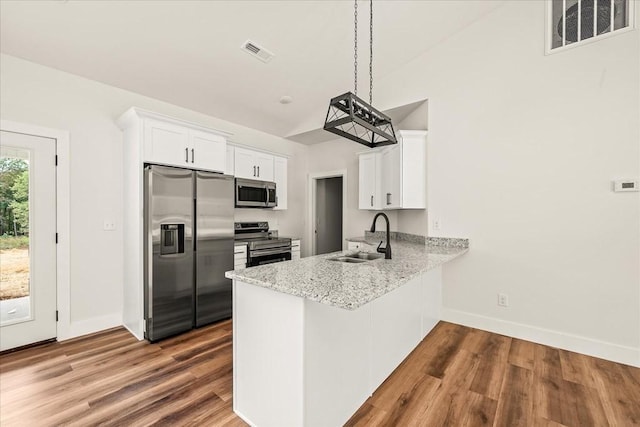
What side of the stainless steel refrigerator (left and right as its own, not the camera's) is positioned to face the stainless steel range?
left

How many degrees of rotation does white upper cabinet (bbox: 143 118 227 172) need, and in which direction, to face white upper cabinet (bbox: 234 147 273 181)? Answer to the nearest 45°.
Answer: approximately 90° to its left

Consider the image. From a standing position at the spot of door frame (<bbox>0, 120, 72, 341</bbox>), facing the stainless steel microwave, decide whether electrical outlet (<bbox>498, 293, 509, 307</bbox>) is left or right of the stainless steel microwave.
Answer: right

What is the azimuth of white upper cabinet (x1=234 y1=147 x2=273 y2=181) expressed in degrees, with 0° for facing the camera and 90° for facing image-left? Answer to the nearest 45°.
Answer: approximately 315°

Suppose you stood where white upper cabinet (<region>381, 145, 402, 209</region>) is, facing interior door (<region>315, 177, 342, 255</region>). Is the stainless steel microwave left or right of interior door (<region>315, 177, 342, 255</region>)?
left
